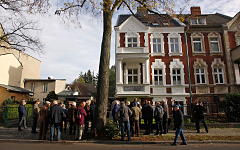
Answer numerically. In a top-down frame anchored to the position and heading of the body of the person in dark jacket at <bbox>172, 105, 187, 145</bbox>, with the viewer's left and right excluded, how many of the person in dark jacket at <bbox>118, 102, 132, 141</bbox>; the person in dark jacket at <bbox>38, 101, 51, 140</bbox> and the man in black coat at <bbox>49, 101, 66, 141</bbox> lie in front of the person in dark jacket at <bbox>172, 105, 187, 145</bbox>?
3

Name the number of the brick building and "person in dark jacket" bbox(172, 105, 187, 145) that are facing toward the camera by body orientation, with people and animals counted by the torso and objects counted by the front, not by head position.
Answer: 1

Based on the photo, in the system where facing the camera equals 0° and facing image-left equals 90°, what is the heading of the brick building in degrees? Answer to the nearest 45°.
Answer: approximately 0°

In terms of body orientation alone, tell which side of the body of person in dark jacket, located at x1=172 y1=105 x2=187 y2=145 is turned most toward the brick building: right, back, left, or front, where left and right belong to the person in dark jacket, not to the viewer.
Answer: right

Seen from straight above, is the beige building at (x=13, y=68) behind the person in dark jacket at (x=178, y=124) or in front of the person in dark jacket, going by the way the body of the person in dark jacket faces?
in front

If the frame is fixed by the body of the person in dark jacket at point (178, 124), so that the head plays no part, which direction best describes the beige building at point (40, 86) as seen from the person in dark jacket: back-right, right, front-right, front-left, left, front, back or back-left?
front-right

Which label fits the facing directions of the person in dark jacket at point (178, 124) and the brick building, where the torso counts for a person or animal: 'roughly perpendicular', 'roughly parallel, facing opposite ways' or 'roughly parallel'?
roughly perpendicular

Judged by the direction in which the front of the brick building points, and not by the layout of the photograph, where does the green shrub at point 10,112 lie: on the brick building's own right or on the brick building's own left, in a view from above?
on the brick building's own right

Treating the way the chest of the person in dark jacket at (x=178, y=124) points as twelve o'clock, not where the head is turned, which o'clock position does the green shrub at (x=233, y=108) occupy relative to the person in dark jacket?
The green shrub is roughly at 4 o'clock from the person in dark jacket.

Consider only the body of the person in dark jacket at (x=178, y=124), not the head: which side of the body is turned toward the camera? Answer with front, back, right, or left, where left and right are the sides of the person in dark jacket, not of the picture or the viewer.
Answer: left

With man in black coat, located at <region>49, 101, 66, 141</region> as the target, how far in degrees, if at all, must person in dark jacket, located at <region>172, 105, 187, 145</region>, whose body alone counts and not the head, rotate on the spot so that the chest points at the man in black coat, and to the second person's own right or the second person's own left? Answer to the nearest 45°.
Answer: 0° — they already face them

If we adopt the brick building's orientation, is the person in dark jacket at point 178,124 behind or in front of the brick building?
in front

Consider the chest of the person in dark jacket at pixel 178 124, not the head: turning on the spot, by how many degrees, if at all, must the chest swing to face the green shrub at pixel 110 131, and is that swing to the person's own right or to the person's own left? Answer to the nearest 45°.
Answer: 0° — they already face it

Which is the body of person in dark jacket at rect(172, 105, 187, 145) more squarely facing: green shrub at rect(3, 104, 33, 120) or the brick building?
the green shrub

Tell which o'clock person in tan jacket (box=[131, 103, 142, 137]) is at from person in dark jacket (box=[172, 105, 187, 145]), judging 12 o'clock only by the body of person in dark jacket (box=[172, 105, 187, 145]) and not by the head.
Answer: person in tan jacket (box=[131, 103, 142, 137]) is roughly at 1 o'clock from person in dark jacket (box=[172, 105, 187, 145]).
